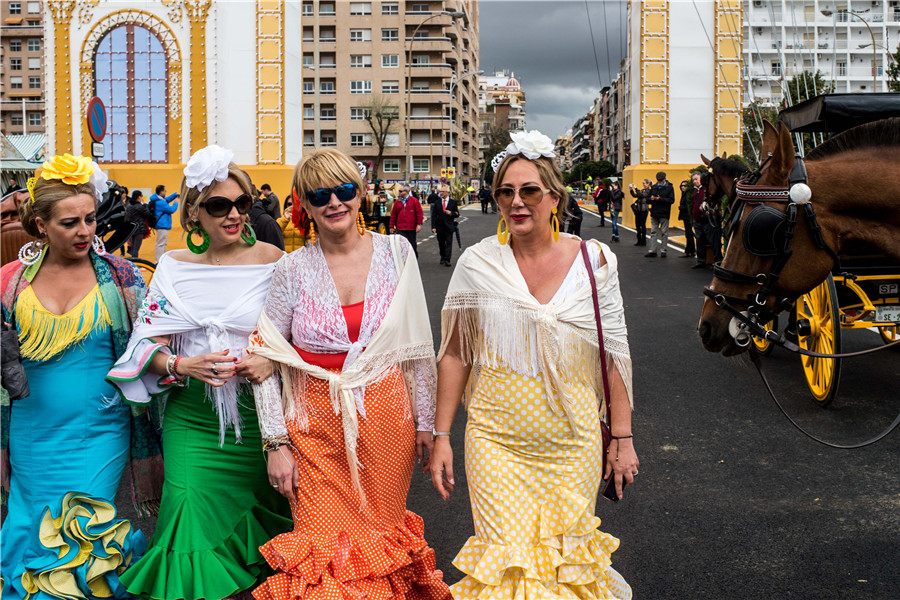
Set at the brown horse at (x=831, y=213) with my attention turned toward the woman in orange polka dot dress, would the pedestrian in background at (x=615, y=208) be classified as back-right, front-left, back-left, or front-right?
back-right

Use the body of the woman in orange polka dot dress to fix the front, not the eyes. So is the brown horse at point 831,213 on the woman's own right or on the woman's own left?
on the woman's own left

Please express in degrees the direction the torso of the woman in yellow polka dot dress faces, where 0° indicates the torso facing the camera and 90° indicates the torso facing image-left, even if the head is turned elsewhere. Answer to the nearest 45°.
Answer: approximately 0°

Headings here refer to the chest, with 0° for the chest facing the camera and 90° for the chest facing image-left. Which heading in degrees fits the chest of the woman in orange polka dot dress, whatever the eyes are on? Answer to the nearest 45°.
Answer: approximately 0°

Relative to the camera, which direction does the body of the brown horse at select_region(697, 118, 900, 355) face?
to the viewer's left

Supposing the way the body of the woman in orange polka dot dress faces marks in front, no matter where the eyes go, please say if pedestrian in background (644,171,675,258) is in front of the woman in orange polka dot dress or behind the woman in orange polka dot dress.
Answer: behind
